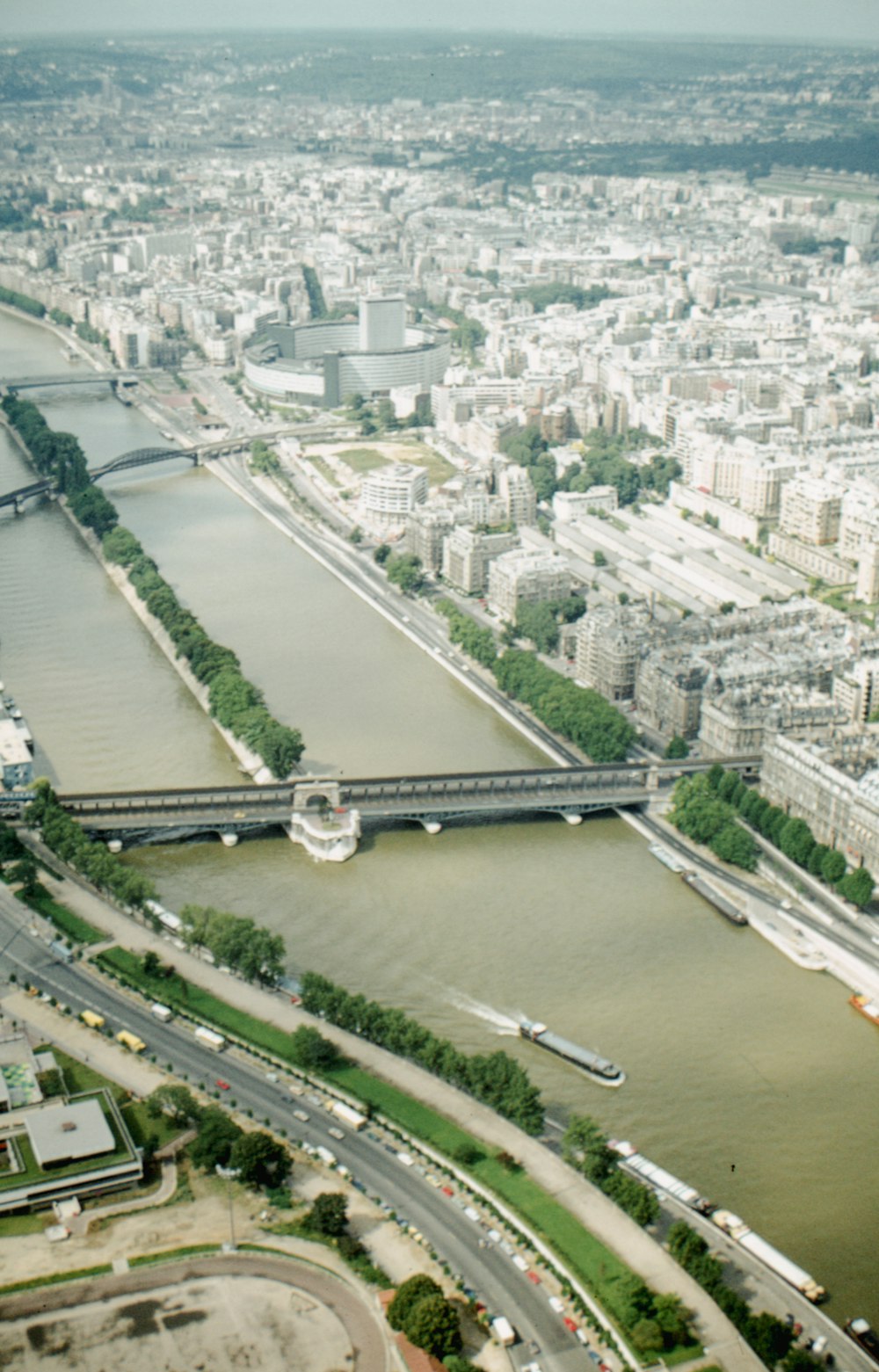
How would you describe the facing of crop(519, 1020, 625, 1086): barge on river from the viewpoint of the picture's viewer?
facing the viewer and to the right of the viewer

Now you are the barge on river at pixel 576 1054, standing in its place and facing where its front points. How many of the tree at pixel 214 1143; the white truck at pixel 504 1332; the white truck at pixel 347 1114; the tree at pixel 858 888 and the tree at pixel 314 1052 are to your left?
1

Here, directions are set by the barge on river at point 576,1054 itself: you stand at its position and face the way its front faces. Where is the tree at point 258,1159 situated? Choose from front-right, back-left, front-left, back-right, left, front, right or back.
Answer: right

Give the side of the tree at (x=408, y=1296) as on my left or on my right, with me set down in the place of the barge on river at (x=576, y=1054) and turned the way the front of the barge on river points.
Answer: on my right

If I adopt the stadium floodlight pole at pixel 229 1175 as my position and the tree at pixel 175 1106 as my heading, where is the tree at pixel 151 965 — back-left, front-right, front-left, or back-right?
front-right

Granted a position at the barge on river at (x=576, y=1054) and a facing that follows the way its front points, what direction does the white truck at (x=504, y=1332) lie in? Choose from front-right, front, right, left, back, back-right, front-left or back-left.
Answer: front-right

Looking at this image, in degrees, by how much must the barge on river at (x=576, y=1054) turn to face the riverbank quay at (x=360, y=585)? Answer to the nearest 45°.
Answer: approximately 135° to its left

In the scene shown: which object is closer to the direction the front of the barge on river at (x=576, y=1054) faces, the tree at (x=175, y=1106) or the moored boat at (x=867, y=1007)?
the moored boat

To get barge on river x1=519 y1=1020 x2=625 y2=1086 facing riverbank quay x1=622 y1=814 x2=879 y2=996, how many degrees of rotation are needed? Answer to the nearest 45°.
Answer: approximately 90° to its left

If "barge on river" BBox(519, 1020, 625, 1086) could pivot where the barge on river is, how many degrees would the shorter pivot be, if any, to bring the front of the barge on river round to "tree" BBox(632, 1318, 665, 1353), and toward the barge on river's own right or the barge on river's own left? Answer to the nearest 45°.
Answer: approximately 45° to the barge on river's own right

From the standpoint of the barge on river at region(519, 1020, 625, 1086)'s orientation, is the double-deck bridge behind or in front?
behind

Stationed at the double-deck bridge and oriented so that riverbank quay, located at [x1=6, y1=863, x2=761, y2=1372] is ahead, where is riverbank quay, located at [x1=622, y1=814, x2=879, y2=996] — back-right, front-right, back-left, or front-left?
front-left

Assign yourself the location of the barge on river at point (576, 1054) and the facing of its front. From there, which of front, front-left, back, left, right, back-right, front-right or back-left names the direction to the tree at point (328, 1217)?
right

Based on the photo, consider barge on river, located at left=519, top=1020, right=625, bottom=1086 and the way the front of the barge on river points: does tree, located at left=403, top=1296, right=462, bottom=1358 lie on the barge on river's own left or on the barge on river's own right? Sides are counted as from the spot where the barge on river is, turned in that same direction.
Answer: on the barge on river's own right

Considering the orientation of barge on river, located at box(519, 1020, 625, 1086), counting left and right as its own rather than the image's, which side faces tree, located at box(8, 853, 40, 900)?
back

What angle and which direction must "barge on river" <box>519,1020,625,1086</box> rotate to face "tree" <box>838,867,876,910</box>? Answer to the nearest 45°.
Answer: approximately 90° to its left

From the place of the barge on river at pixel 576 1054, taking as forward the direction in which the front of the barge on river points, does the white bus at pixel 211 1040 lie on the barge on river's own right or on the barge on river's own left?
on the barge on river's own right

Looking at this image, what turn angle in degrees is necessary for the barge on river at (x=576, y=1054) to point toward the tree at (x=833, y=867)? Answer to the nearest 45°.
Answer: approximately 90° to its left

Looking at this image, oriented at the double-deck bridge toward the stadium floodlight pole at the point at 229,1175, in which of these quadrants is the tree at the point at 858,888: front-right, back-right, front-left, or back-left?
front-left
